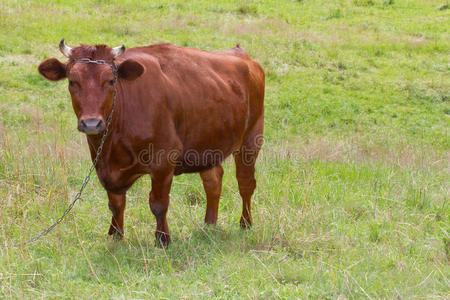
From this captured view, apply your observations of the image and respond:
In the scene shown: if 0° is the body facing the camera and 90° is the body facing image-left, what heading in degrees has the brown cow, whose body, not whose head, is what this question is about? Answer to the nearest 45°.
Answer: approximately 45°
